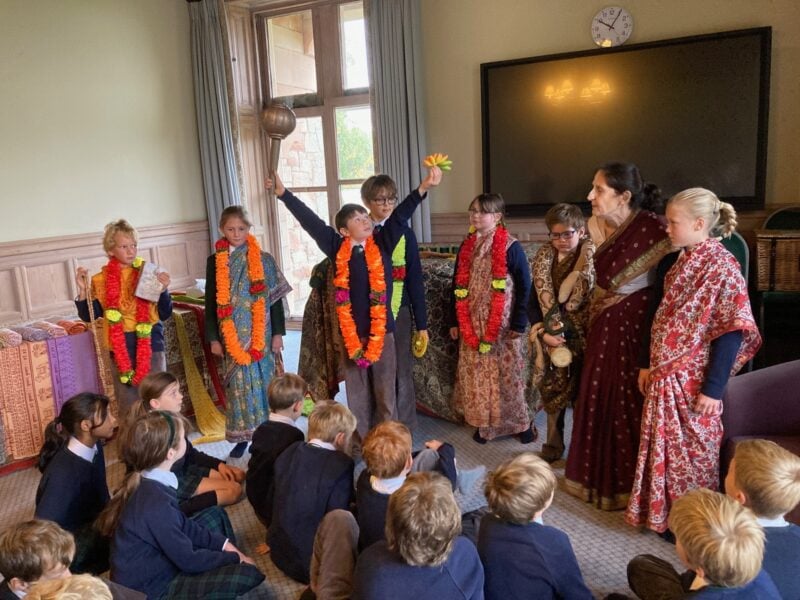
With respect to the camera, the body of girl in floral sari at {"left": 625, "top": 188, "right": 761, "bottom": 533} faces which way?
to the viewer's left

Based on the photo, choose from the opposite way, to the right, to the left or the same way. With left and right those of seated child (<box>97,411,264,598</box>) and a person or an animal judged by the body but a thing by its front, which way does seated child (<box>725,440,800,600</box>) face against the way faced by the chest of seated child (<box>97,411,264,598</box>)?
to the left

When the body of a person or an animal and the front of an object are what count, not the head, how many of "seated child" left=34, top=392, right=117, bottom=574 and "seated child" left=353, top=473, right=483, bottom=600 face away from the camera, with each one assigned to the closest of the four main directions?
1

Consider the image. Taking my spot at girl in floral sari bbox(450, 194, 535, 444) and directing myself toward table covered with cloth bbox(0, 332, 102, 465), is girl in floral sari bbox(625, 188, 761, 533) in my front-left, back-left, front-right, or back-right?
back-left

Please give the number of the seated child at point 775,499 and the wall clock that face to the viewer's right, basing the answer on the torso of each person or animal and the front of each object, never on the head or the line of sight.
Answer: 0

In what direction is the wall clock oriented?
toward the camera

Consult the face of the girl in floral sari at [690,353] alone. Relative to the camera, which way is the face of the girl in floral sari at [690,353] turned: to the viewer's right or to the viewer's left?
to the viewer's left

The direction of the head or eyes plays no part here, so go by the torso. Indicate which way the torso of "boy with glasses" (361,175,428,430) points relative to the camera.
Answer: toward the camera

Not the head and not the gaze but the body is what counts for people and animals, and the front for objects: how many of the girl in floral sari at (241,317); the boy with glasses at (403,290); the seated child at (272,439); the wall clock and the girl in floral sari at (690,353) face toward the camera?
3

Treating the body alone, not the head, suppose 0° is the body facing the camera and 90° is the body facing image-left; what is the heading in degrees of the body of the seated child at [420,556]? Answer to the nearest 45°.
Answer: approximately 180°

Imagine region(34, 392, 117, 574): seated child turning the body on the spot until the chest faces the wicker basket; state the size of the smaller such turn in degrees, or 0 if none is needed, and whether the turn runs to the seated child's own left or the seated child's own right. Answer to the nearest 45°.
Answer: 0° — they already face it

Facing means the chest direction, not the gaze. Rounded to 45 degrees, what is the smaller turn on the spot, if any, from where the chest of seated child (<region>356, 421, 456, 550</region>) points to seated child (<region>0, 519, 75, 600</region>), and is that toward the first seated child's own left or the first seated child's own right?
approximately 135° to the first seated child's own left

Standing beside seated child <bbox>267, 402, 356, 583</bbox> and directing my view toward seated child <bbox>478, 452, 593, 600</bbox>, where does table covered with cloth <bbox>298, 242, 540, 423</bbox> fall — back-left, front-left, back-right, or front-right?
back-left
